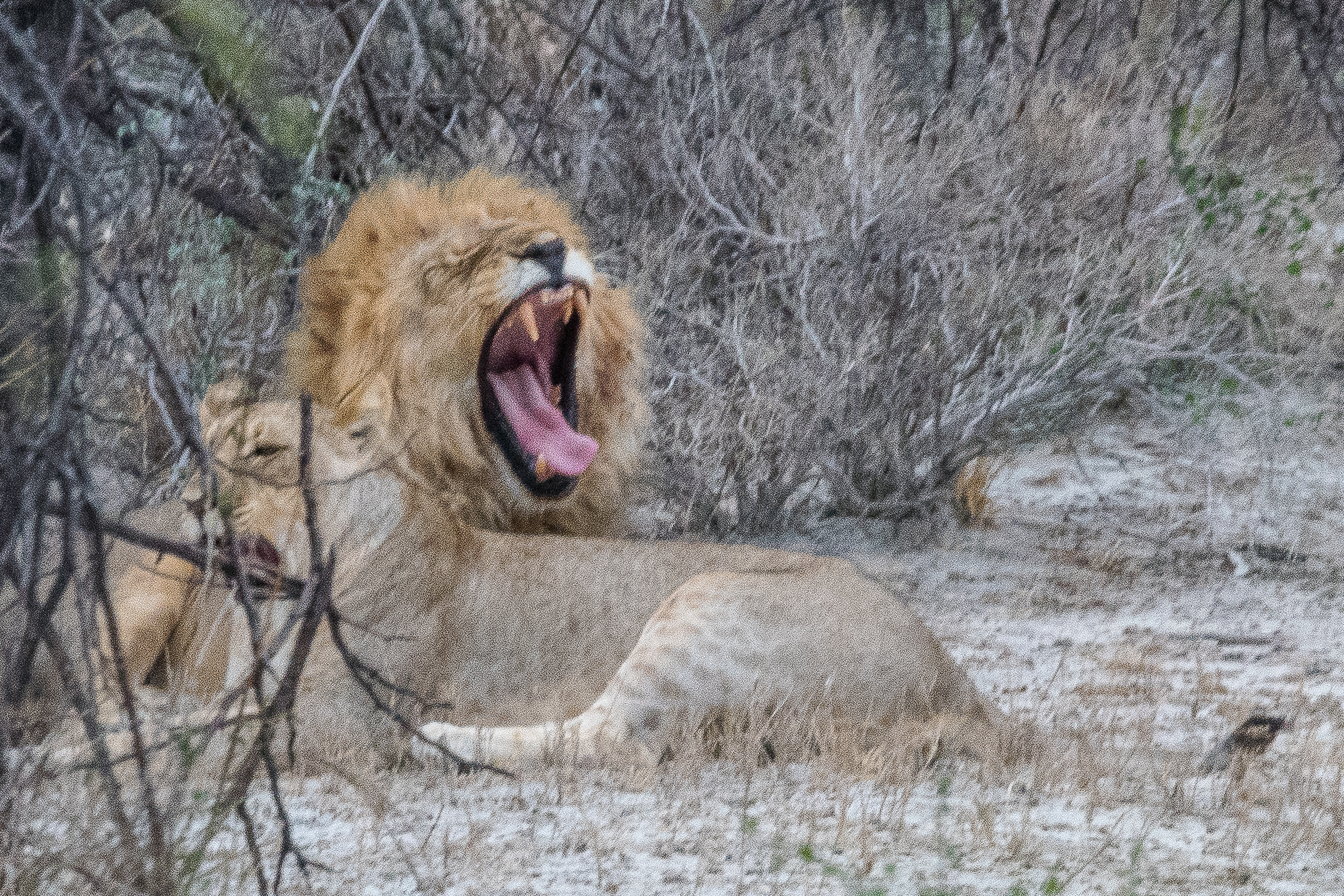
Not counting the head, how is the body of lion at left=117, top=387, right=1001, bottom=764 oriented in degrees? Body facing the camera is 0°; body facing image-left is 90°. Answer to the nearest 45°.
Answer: approximately 90°

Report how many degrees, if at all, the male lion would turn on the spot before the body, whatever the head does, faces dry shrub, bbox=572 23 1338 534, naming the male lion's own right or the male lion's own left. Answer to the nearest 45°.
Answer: approximately 90° to the male lion's own left
